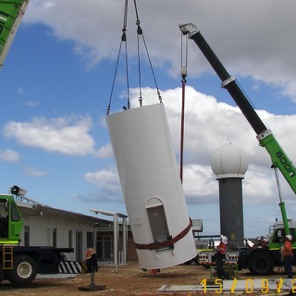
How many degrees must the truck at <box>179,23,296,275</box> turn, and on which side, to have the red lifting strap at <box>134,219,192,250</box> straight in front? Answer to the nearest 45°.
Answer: approximately 45° to its left

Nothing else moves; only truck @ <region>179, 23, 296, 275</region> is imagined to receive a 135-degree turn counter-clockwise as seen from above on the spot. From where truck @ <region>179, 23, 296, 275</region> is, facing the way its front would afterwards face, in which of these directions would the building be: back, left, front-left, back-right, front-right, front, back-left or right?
back

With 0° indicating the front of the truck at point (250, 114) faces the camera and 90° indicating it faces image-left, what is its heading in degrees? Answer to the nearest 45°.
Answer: approximately 90°
